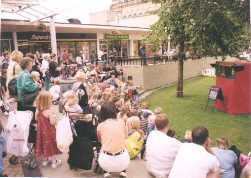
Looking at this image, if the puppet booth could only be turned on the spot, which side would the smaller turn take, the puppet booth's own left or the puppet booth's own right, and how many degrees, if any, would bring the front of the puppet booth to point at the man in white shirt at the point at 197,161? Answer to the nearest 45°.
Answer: approximately 45° to the puppet booth's own left

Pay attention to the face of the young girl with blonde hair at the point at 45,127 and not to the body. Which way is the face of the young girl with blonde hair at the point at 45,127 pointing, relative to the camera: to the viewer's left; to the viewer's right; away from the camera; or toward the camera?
away from the camera

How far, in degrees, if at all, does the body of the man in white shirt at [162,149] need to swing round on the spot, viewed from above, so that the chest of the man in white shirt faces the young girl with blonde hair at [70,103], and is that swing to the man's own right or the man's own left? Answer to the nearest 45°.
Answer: approximately 90° to the man's own left

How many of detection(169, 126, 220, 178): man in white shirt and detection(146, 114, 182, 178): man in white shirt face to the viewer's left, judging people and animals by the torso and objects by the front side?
0

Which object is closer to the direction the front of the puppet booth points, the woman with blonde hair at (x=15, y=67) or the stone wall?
the woman with blonde hair

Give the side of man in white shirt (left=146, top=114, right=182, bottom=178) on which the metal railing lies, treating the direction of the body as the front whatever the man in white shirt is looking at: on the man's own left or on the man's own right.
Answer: on the man's own left

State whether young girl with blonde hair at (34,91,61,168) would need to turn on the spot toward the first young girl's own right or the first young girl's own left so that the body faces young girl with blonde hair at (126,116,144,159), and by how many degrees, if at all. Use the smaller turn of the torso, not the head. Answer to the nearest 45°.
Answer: approximately 45° to the first young girl's own right

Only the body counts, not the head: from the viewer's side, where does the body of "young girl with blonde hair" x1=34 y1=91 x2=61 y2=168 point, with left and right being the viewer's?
facing away from the viewer and to the right of the viewer

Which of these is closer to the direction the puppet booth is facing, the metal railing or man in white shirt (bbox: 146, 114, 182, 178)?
the man in white shirt

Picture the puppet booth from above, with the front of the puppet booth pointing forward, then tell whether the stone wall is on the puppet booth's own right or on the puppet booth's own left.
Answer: on the puppet booth's own right

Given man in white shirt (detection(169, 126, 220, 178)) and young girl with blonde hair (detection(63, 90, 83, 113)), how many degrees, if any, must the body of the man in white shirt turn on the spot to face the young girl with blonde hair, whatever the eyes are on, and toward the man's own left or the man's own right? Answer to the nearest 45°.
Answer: approximately 90° to the man's own left

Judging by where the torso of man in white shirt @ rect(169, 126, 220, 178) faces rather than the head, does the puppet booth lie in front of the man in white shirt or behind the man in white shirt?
in front

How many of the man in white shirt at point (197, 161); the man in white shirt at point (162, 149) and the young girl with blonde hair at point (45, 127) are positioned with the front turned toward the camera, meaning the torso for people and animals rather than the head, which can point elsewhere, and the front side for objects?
0

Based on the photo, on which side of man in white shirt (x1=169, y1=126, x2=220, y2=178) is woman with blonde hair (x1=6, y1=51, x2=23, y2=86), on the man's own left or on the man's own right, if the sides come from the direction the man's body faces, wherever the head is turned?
on the man's own left

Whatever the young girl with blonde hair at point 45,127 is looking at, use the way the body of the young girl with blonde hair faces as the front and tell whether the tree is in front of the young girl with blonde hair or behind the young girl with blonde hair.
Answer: in front

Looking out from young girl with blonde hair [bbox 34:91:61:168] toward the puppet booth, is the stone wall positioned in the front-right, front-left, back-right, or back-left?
front-left
